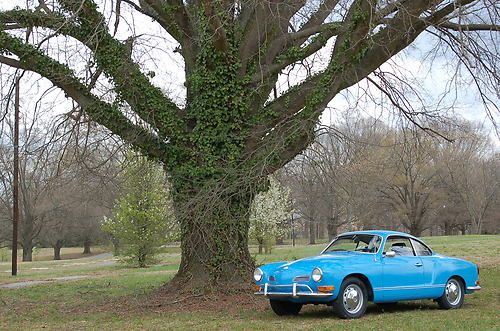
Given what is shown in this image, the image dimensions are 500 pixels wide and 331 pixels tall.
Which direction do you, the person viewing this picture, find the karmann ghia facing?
facing the viewer and to the left of the viewer

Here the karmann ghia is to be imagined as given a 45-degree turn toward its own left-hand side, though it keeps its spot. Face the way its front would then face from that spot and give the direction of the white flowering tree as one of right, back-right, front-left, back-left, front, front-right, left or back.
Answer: back
